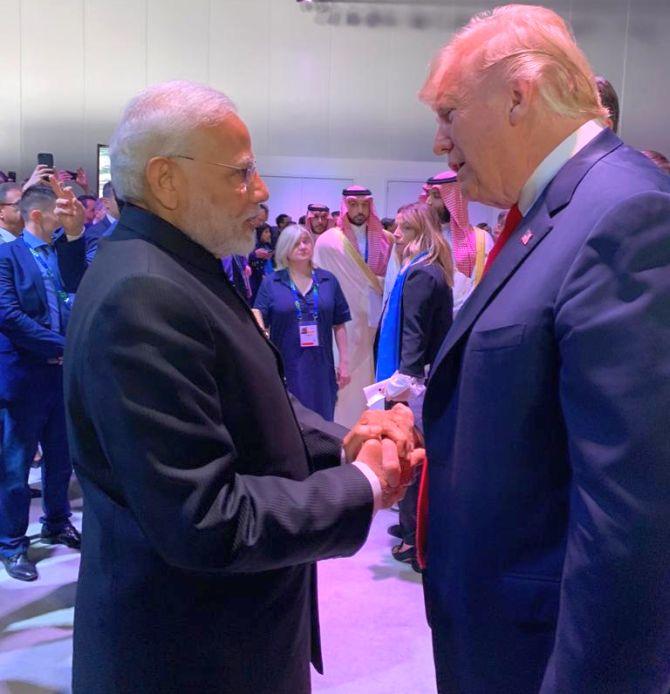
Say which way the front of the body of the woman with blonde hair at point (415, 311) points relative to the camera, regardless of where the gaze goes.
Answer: to the viewer's left

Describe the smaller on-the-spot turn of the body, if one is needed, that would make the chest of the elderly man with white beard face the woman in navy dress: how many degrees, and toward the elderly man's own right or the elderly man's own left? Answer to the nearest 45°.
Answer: approximately 90° to the elderly man's own left

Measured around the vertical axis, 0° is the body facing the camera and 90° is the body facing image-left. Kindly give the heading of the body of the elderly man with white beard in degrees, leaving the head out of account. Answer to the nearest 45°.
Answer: approximately 270°

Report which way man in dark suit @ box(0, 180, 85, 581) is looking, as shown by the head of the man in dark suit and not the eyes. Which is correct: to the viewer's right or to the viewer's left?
to the viewer's right

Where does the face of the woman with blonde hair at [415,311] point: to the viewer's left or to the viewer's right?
to the viewer's left

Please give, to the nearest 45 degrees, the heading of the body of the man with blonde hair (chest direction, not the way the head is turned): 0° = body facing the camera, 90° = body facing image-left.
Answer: approximately 90°
